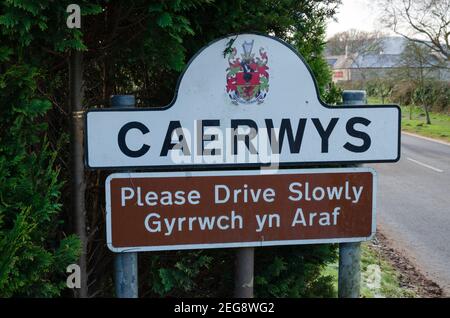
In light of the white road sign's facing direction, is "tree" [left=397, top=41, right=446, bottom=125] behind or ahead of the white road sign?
behind

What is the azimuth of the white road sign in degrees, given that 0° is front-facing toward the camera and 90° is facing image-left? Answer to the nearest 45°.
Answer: approximately 0°

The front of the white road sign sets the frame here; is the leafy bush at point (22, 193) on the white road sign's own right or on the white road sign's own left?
on the white road sign's own right

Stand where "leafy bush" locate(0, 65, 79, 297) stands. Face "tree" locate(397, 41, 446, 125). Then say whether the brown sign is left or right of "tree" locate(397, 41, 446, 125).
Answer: right
